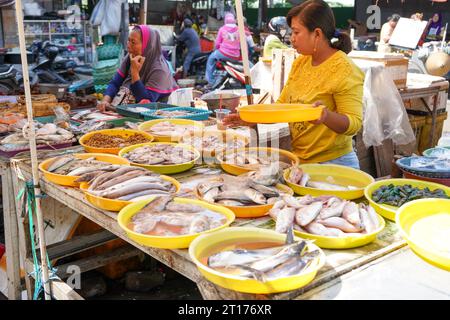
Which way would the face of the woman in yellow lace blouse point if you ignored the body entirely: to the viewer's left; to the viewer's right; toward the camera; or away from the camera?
to the viewer's left

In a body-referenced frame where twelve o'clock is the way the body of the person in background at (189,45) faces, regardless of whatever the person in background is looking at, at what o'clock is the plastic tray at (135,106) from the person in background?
The plastic tray is roughly at 9 o'clock from the person in background.
